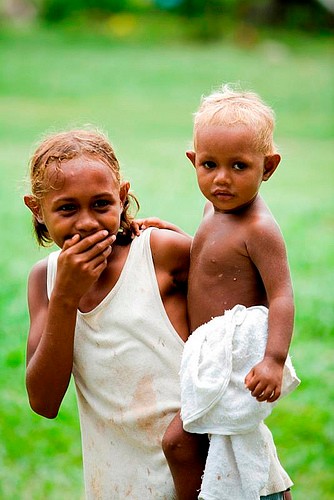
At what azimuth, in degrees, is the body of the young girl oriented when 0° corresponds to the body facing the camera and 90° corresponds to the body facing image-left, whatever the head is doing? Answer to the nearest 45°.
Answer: approximately 0°
